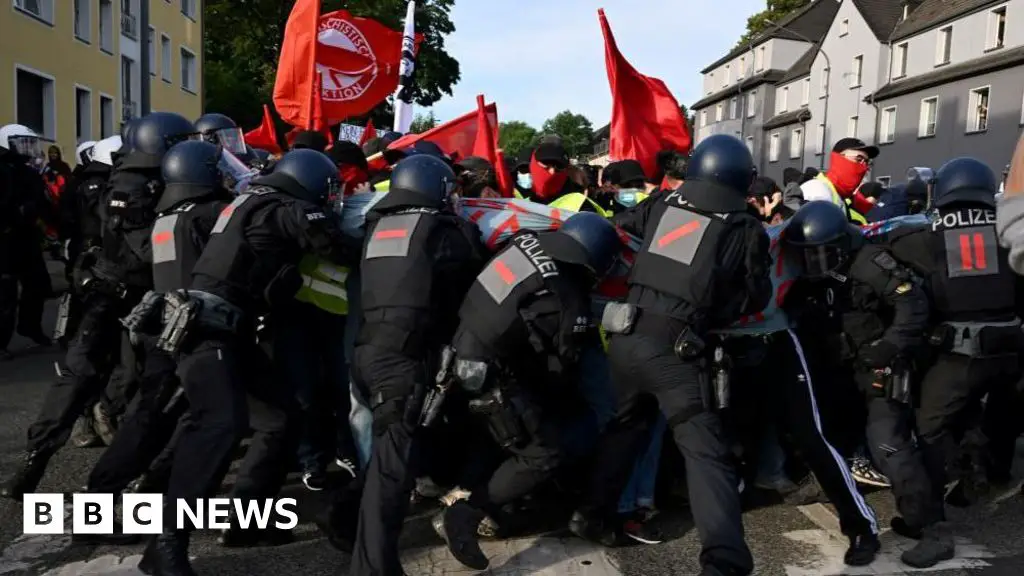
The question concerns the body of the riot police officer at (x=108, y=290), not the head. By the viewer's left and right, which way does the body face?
facing to the right of the viewer

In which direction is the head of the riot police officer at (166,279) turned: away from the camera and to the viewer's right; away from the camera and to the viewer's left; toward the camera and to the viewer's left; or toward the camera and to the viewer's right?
away from the camera and to the viewer's right

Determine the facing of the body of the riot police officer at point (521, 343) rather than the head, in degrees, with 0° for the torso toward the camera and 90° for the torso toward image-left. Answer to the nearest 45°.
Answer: approximately 225°

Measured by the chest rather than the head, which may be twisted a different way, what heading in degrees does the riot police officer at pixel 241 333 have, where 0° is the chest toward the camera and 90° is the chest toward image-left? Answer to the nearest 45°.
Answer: approximately 225°

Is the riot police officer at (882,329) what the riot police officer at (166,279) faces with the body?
no

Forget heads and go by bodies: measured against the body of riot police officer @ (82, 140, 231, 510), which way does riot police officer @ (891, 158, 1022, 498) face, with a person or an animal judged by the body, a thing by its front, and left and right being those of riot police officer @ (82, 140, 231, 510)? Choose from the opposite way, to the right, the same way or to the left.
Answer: the same way

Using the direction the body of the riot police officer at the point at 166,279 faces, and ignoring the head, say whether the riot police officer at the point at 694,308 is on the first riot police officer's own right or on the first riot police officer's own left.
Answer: on the first riot police officer's own right

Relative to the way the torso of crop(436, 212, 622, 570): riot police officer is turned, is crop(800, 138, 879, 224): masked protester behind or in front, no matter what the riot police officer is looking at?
in front

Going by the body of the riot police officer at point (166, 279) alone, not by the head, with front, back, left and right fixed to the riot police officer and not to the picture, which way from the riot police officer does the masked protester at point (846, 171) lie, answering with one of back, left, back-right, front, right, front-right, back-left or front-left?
front-right

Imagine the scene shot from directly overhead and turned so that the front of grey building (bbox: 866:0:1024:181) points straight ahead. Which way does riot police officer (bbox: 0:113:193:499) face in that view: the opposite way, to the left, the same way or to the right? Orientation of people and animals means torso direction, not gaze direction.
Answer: the opposite way

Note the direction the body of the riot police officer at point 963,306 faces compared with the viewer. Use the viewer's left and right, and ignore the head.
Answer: facing away from the viewer

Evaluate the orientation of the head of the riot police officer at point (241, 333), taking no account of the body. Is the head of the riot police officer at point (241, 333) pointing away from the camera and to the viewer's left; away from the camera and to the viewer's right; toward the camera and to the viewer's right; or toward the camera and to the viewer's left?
away from the camera and to the viewer's right

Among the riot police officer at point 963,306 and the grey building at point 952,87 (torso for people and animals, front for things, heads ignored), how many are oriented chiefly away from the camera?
1

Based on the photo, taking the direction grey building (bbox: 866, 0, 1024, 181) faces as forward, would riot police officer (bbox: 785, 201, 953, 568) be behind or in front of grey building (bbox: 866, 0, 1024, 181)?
in front

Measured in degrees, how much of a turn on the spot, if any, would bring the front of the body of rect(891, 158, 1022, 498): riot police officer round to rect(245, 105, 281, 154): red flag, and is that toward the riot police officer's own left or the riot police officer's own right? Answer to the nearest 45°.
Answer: approximately 90° to the riot police officer's own left

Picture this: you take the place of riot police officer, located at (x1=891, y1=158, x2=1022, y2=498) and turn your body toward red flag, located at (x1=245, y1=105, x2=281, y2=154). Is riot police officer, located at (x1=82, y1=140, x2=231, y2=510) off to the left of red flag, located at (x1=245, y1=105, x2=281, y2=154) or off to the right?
left

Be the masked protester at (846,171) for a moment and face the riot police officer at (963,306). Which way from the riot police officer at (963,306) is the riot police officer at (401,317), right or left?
right
